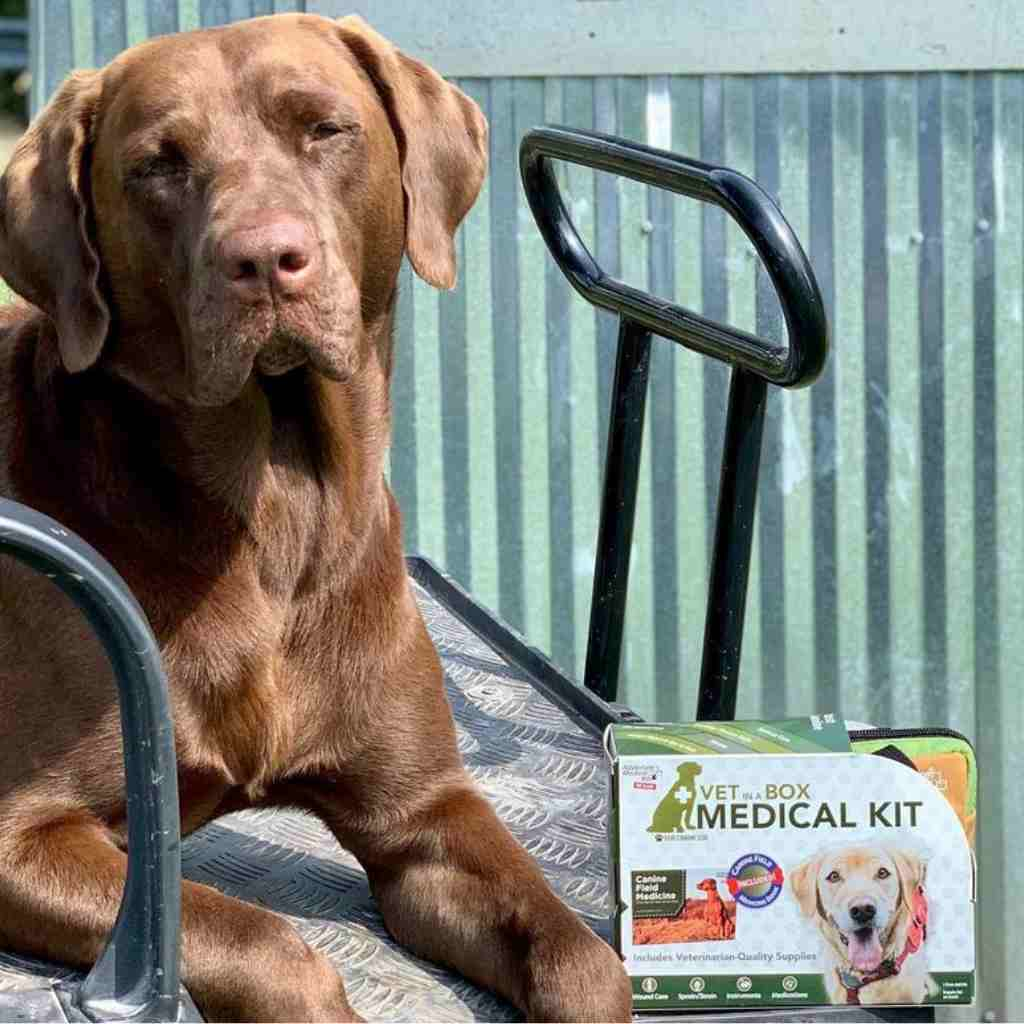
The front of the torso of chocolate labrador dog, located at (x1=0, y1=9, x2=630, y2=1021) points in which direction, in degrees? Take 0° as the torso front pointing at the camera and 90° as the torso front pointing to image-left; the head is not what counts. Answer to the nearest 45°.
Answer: approximately 315°

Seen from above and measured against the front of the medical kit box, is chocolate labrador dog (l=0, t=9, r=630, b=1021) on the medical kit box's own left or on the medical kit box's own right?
on the medical kit box's own right

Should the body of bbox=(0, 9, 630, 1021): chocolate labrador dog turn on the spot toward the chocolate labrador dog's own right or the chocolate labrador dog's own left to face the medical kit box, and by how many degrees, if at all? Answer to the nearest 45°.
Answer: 0° — it already faces it

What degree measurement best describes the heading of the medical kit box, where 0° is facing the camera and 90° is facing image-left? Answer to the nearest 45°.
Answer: approximately 0°
